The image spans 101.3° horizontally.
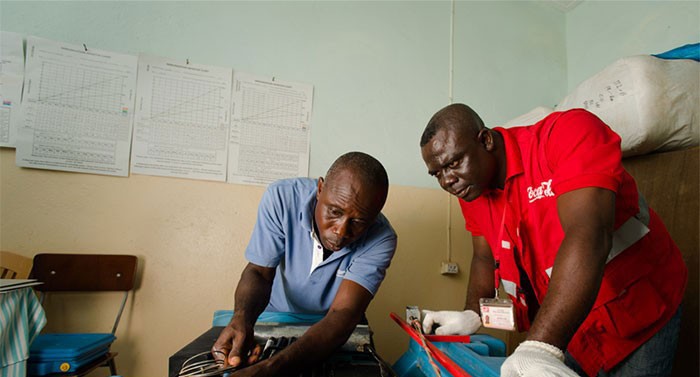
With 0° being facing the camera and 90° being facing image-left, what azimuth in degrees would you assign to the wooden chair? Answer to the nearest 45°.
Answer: approximately 45°

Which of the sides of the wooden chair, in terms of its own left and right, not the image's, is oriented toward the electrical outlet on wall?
left

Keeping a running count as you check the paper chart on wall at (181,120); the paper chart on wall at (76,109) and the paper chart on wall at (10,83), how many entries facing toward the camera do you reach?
3

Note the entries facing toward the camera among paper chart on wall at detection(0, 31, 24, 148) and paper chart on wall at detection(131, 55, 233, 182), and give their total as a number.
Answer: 2

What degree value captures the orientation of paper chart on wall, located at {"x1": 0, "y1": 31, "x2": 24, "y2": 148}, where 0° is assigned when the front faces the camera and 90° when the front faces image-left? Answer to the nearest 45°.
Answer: approximately 0°

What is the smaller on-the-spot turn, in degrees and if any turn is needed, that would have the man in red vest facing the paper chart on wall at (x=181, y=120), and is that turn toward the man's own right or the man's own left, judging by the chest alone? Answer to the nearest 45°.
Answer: approximately 45° to the man's own right

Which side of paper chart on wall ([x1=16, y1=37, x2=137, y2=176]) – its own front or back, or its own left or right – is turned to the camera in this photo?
front

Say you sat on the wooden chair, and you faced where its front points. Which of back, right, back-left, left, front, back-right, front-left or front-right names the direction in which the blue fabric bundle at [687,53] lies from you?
left

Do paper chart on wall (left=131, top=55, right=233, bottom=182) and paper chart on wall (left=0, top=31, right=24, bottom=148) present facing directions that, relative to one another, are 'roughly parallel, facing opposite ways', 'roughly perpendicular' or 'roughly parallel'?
roughly parallel

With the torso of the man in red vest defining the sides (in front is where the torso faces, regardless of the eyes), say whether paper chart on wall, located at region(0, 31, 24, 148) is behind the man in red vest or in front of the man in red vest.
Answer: in front

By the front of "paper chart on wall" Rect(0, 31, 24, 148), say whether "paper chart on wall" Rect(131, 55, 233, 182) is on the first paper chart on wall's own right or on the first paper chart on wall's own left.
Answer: on the first paper chart on wall's own left

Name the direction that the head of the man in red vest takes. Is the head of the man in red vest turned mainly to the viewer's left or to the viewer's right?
to the viewer's left

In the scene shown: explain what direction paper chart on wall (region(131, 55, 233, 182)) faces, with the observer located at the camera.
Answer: facing the viewer

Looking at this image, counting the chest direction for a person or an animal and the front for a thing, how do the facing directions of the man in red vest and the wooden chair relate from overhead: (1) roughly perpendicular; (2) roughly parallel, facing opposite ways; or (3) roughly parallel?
roughly perpendicular

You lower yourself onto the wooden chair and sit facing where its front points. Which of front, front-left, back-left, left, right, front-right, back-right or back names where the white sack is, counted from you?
left
